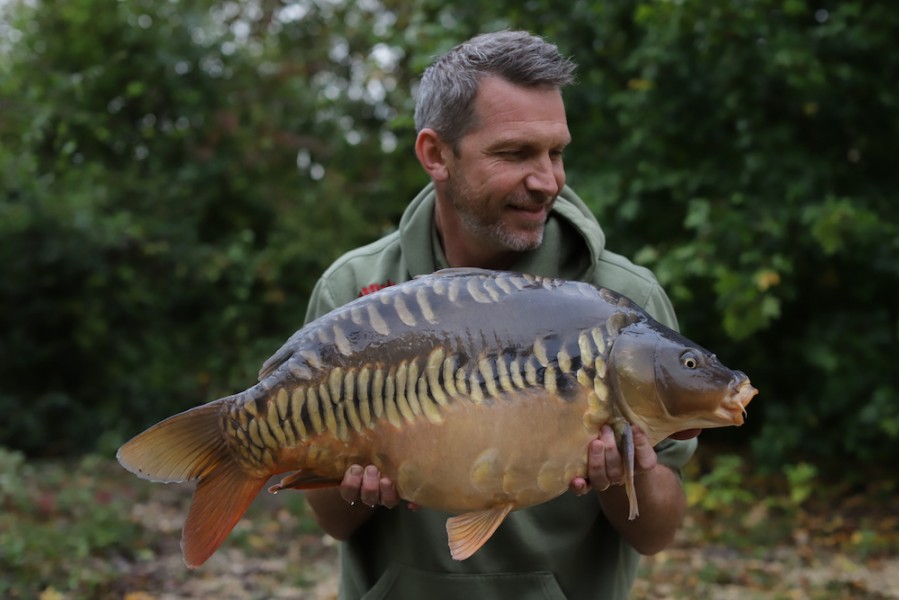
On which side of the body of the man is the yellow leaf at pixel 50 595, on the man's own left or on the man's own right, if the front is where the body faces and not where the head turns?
on the man's own right

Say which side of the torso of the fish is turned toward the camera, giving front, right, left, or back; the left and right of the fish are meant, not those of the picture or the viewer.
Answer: right

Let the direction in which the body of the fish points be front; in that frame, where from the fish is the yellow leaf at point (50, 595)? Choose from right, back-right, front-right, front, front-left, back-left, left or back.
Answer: back-left

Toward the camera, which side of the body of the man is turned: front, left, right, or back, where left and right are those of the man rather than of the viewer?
front
